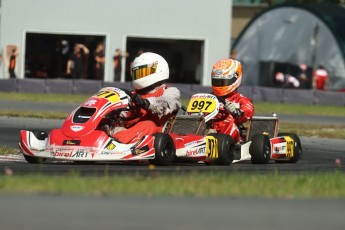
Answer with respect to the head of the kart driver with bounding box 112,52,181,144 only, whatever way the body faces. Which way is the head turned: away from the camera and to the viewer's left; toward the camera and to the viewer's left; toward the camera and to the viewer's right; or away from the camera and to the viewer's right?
toward the camera and to the viewer's left

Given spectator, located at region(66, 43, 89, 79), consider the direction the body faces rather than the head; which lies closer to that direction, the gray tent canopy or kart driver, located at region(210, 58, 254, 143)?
the kart driver

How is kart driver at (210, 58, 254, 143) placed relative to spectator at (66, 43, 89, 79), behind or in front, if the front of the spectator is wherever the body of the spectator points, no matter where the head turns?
in front

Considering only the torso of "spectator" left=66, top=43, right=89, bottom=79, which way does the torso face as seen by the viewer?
toward the camera

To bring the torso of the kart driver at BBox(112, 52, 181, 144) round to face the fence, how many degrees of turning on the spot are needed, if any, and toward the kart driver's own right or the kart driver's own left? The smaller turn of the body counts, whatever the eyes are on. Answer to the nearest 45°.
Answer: approximately 135° to the kart driver's own right

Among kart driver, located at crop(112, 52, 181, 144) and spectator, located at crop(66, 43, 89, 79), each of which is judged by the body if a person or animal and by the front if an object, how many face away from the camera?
0

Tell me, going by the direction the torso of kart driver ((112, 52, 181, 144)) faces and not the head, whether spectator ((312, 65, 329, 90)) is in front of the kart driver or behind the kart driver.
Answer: behind

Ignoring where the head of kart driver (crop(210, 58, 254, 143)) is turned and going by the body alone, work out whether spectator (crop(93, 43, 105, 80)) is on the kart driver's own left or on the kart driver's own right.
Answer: on the kart driver's own right

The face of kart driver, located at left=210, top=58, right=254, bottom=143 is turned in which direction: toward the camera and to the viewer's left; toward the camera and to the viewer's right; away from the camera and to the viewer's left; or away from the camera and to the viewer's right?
toward the camera and to the viewer's left

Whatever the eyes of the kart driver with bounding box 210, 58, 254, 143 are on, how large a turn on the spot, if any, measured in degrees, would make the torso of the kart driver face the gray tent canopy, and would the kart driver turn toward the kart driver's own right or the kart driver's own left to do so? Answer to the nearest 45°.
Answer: approximately 135° to the kart driver's own right

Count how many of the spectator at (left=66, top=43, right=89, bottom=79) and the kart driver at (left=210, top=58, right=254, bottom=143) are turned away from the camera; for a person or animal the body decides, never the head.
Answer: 0

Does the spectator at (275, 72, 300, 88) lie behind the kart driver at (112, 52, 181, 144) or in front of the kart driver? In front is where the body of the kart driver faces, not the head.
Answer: behind

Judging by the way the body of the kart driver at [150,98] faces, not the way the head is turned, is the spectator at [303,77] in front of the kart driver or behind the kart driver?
behind

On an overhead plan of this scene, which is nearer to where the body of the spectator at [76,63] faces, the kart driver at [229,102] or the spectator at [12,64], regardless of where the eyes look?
the kart driver

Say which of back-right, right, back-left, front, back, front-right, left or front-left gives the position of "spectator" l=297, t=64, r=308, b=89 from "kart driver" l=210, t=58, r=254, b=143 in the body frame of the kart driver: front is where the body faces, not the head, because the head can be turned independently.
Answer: back-right
